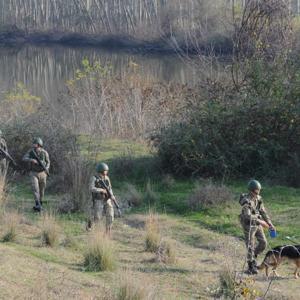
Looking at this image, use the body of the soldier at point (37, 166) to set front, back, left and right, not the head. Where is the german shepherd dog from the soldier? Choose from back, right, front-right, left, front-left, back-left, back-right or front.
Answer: front-left

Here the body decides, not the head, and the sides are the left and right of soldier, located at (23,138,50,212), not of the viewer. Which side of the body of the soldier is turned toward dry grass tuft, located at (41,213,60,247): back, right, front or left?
front

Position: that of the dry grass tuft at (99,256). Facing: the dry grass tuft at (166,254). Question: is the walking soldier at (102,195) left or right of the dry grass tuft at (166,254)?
left

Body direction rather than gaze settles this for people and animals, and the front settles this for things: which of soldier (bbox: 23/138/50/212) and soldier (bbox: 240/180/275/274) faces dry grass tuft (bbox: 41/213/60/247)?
soldier (bbox: 23/138/50/212)

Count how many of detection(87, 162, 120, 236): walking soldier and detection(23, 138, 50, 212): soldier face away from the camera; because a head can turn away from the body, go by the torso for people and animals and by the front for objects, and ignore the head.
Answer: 0

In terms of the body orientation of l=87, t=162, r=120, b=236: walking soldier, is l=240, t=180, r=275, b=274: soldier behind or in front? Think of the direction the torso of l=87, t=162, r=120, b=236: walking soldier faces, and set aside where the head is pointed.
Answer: in front

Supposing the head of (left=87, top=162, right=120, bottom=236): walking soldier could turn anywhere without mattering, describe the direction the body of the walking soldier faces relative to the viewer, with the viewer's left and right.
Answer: facing the viewer and to the right of the viewer

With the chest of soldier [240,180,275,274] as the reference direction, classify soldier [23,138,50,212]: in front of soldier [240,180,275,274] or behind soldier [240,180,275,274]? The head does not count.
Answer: behind

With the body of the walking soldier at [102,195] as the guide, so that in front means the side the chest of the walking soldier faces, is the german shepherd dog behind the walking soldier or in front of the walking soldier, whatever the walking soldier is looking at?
in front

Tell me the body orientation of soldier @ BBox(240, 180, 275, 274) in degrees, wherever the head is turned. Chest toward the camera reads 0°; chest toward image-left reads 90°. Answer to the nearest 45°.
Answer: approximately 315°

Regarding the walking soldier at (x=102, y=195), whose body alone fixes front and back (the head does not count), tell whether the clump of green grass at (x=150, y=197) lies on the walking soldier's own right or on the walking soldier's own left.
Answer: on the walking soldier's own left

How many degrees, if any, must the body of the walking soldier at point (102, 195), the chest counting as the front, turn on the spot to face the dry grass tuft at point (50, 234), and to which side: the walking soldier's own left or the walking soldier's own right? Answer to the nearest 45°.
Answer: approximately 90° to the walking soldier's own right

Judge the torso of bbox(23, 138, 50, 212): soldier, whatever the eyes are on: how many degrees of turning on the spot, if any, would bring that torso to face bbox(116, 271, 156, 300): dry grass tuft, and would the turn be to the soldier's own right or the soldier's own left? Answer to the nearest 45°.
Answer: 0° — they already face it
